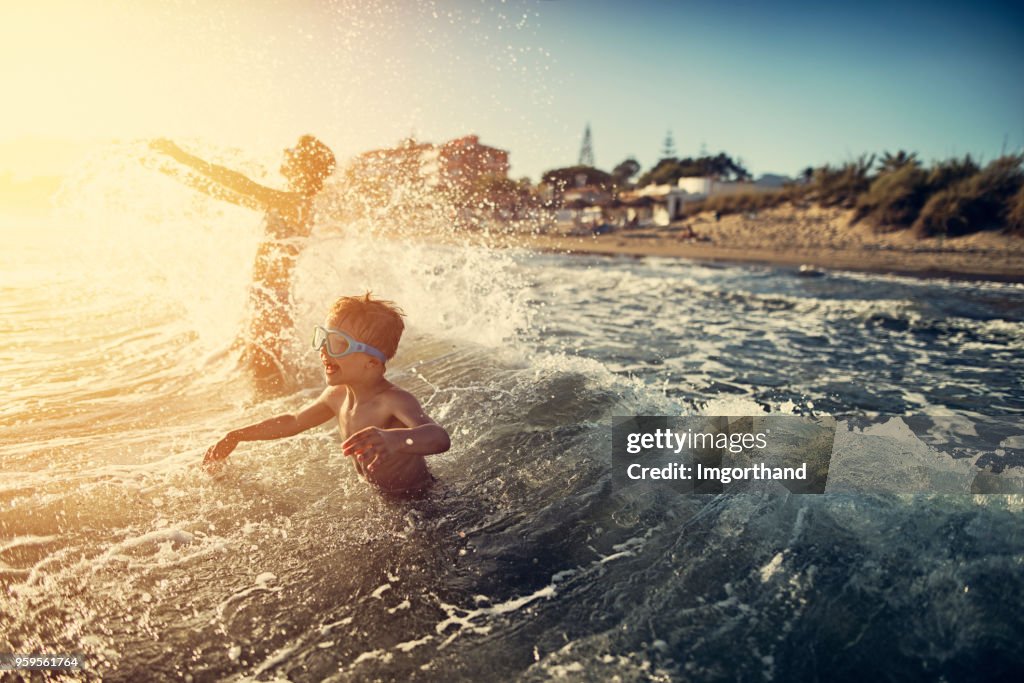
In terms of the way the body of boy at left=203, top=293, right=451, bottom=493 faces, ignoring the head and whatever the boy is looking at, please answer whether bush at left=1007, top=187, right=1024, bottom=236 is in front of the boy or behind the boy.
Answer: behind

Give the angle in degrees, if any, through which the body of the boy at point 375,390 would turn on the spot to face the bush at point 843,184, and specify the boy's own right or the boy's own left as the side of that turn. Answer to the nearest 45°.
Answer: approximately 180°

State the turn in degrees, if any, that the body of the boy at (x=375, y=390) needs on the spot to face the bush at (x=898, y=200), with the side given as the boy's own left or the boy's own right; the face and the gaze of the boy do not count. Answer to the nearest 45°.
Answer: approximately 180°

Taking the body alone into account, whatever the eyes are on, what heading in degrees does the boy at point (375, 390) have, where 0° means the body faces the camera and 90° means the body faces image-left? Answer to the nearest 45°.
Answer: approximately 45°
